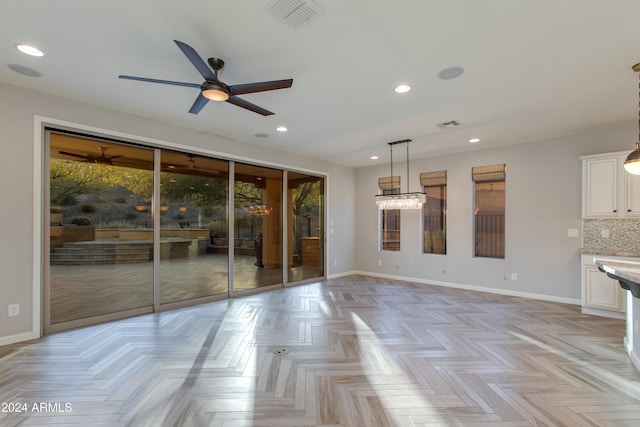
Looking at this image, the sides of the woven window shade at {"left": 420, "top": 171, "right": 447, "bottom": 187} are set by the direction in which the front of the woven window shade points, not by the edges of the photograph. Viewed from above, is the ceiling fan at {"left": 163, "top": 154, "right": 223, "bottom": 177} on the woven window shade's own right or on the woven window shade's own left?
on the woven window shade's own right

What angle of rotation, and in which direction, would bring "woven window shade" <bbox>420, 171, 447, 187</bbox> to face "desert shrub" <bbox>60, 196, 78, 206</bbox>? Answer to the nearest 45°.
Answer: approximately 45° to its right

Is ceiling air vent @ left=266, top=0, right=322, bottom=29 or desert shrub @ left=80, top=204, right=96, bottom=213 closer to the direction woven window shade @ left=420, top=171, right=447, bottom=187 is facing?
the ceiling air vent

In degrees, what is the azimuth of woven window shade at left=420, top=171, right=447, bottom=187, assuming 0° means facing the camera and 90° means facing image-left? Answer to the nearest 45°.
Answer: approximately 0°

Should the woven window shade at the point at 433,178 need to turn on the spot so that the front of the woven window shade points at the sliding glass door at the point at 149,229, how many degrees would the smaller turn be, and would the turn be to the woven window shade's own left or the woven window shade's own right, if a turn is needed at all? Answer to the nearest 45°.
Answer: approximately 45° to the woven window shade's own right

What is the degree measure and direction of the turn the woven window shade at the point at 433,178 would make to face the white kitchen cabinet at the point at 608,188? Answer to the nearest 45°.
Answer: approximately 45° to its left

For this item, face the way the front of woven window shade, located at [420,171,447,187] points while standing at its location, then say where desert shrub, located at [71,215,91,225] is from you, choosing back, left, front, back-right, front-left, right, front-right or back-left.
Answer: front-right

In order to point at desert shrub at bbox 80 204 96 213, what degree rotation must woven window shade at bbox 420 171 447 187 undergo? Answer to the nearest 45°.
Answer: approximately 45° to its right

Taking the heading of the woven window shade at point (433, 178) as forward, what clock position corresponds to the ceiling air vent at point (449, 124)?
The ceiling air vent is roughly at 12 o'clock from the woven window shade.

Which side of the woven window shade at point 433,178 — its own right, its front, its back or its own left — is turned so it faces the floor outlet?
front

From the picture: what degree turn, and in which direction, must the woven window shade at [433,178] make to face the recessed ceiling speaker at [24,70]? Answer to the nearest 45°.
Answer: approximately 45° to its right

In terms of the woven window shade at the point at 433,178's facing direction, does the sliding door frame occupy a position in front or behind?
in front

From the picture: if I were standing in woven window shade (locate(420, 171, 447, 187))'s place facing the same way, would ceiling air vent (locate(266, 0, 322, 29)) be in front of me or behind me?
in front
